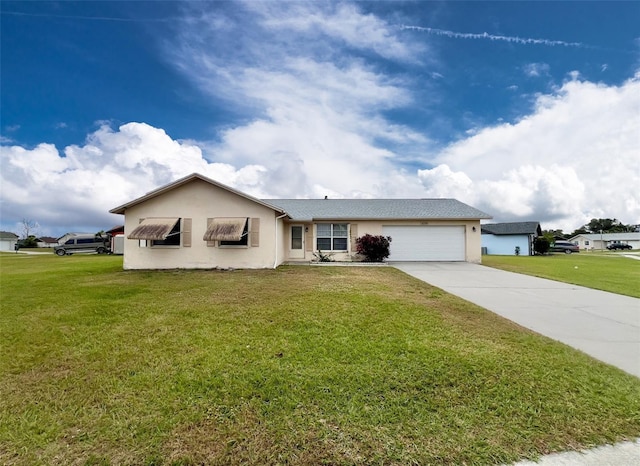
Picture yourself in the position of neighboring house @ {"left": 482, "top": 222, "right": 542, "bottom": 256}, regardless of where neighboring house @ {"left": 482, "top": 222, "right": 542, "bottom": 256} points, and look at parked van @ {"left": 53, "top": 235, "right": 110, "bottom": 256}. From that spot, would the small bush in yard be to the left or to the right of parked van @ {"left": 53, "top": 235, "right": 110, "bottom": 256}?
left

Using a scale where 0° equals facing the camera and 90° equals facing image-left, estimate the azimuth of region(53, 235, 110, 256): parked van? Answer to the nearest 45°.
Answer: approximately 90°

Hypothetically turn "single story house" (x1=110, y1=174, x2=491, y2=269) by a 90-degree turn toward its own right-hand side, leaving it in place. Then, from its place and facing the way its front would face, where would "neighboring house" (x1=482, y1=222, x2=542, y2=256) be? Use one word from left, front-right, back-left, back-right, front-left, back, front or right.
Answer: back-right

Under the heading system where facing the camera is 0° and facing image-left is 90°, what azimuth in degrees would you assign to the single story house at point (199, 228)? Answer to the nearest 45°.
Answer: approximately 0°

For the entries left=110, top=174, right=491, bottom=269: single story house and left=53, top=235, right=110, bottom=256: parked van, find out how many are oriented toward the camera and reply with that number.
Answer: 1
